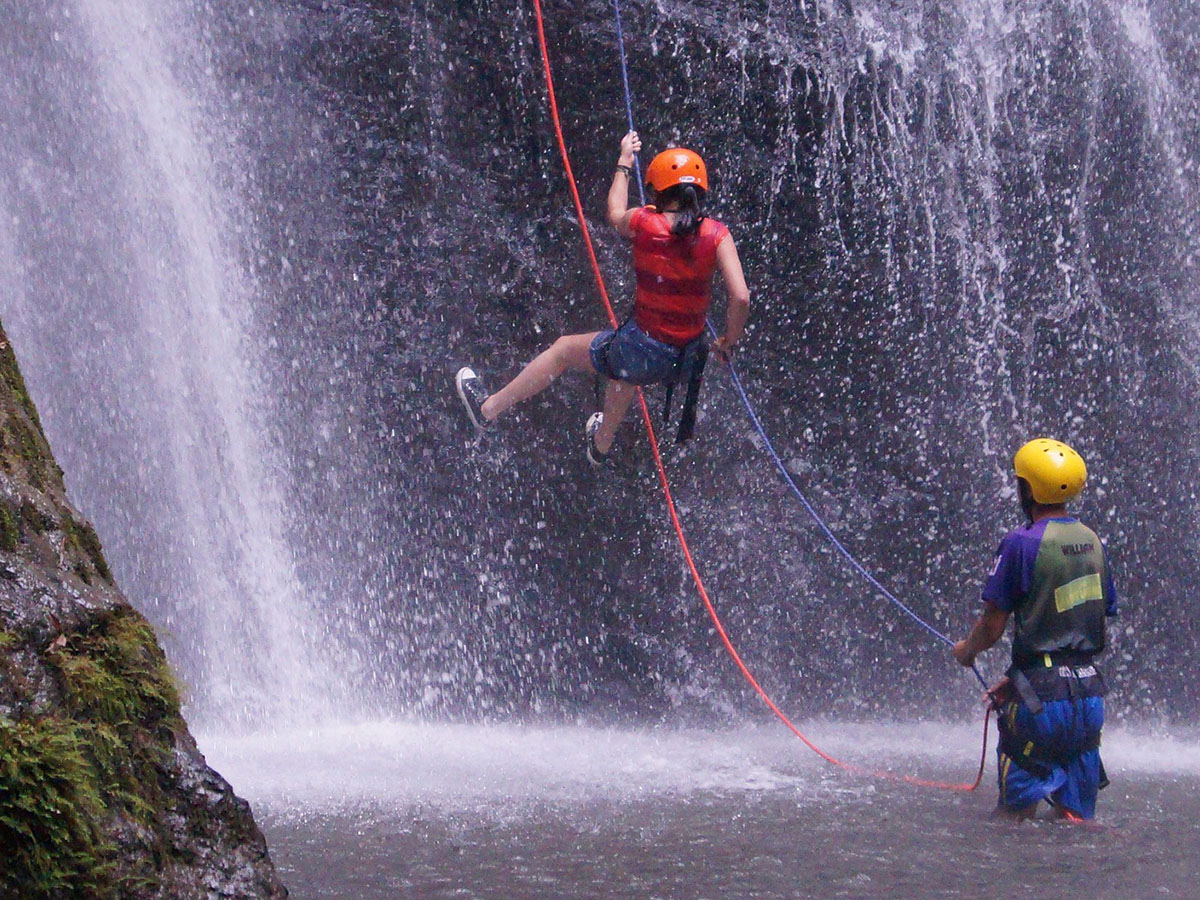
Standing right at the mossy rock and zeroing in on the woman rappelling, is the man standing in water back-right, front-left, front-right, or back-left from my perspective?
front-right

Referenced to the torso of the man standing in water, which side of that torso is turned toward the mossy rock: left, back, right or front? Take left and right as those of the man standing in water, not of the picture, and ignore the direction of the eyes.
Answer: left

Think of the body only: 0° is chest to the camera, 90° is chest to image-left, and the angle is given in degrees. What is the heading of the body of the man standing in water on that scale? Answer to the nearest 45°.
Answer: approximately 135°

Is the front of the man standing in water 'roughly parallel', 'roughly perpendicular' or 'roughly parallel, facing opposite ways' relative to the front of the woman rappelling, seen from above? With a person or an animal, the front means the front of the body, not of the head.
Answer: roughly parallel

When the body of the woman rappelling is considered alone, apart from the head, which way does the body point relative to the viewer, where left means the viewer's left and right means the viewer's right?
facing away from the viewer and to the left of the viewer

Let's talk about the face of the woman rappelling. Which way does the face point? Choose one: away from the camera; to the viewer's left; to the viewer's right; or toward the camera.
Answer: away from the camera

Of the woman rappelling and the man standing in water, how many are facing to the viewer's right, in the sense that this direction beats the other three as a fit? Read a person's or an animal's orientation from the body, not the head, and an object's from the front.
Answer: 0

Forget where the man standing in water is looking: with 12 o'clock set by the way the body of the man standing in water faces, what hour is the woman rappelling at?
The woman rappelling is roughly at 11 o'clock from the man standing in water.

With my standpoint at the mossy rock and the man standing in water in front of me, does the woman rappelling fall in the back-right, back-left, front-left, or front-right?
front-left

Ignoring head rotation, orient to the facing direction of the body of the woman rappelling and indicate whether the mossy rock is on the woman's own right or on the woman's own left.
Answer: on the woman's own left
